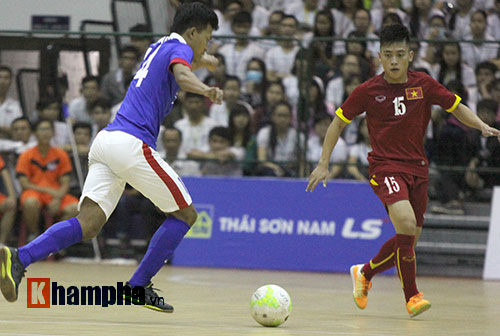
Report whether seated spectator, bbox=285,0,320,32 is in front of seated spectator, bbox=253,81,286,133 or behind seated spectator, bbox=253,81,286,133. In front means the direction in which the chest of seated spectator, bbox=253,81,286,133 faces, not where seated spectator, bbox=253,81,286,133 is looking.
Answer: behind

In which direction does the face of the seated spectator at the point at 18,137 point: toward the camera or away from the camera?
toward the camera

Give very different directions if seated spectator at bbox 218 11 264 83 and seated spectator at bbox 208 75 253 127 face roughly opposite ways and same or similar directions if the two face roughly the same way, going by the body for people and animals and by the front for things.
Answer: same or similar directions

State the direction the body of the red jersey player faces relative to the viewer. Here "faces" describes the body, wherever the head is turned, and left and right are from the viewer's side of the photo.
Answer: facing the viewer

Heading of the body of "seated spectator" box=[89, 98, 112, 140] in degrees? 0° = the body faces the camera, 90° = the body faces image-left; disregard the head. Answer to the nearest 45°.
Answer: approximately 0°

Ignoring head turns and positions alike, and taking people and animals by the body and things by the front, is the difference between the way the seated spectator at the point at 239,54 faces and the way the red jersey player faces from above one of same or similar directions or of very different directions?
same or similar directions

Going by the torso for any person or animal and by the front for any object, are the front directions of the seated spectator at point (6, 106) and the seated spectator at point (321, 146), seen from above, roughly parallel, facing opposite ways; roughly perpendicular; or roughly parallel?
roughly parallel

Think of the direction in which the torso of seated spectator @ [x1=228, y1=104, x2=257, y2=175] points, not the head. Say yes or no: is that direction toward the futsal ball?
yes

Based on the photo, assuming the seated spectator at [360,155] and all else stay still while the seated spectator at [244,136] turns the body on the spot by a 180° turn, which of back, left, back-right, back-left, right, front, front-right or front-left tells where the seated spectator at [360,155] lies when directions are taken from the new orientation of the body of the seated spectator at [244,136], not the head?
right

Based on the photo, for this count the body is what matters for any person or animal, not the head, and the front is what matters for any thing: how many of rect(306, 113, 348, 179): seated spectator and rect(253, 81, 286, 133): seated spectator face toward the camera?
2

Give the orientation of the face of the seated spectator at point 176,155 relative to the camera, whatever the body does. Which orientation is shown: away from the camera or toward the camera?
toward the camera

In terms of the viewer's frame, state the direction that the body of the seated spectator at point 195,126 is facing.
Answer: toward the camera
